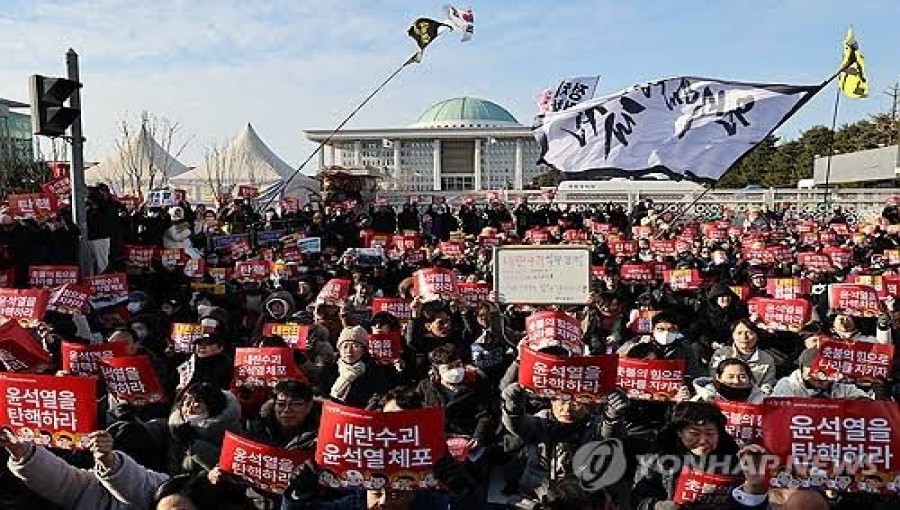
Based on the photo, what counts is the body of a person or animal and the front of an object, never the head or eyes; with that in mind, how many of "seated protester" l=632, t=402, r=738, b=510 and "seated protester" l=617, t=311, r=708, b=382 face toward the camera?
2

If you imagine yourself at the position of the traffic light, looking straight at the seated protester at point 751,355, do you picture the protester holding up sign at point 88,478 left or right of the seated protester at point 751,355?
right

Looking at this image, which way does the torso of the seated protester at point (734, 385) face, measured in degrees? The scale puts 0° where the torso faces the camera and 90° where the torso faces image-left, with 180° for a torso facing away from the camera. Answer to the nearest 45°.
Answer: approximately 0°

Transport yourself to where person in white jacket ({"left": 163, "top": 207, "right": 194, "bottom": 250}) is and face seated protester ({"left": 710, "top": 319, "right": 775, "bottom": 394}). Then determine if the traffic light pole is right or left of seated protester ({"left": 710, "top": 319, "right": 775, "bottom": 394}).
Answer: right

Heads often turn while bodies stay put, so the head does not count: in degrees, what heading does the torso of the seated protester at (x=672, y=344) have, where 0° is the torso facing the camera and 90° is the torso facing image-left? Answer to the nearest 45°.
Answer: approximately 0°

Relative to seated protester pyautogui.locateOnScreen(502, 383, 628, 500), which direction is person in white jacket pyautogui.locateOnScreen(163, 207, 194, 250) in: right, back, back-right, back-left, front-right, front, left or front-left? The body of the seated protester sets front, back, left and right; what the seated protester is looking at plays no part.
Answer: back-right

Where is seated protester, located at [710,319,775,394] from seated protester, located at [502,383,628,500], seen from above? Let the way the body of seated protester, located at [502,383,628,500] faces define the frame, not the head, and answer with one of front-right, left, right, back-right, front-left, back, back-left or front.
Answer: back-left

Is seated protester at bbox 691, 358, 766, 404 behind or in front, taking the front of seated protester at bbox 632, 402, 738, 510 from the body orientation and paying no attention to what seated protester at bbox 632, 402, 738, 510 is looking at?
behind

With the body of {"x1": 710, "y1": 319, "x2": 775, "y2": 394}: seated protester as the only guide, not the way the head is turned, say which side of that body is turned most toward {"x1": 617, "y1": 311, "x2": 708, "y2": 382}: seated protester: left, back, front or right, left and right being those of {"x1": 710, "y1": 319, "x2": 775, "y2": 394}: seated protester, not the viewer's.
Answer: right

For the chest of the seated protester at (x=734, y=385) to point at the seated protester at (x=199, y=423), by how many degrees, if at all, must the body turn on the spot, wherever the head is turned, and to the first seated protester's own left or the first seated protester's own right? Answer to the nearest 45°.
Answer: approximately 45° to the first seated protester's own right
